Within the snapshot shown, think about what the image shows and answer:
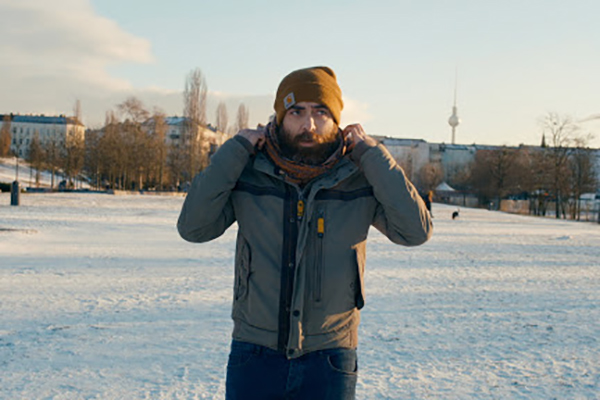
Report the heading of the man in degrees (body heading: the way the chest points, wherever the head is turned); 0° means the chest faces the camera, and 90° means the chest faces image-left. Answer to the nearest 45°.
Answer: approximately 0°
